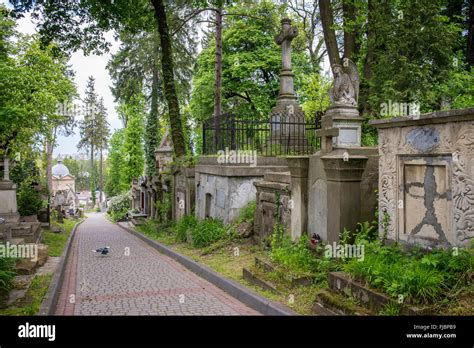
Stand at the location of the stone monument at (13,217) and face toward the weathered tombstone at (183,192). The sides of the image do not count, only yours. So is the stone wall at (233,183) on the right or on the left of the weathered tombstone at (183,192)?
right

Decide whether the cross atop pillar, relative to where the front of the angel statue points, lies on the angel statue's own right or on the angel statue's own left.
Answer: on the angel statue's own right

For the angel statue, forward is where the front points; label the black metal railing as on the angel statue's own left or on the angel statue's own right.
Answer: on the angel statue's own right

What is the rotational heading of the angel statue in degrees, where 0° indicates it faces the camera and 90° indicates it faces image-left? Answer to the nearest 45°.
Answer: approximately 45°

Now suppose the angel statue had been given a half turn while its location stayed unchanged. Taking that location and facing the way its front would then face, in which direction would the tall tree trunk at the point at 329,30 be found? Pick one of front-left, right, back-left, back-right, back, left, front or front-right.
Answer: front-left
